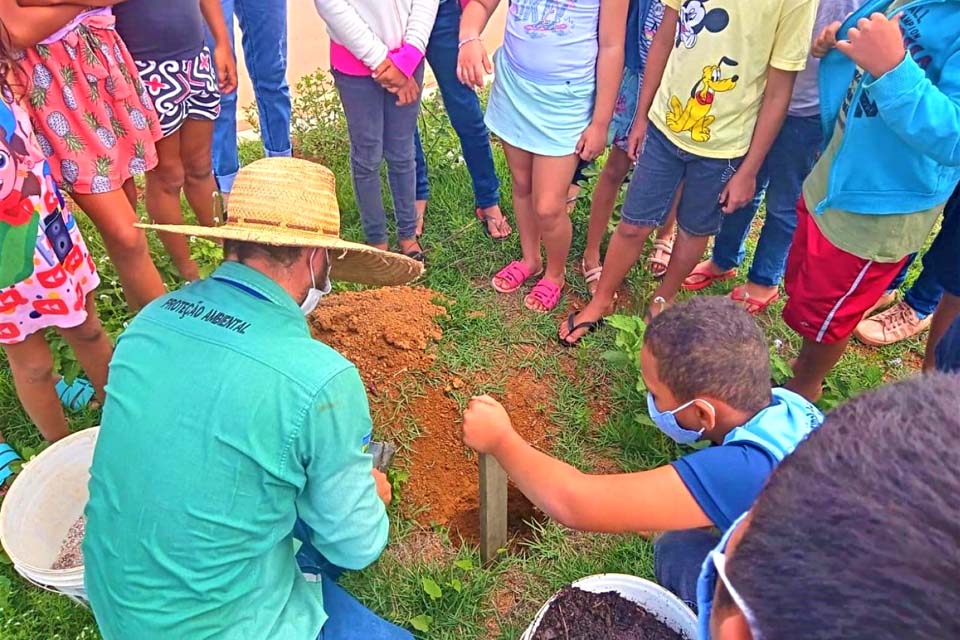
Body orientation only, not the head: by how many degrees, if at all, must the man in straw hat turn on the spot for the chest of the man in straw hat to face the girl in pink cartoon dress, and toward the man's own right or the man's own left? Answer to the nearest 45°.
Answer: approximately 90° to the man's own left

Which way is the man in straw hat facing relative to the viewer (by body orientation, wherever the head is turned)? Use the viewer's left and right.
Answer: facing away from the viewer and to the right of the viewer

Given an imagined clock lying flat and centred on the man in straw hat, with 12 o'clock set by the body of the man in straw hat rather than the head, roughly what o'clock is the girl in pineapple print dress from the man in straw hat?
The girl in pineapple print dress is roughly at 10 o'clock from the man in straw hat.

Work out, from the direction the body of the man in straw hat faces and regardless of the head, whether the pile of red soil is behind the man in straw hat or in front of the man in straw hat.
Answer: in front

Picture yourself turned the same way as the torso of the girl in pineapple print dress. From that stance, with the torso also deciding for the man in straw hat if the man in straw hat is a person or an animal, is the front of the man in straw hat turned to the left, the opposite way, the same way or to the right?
to the left

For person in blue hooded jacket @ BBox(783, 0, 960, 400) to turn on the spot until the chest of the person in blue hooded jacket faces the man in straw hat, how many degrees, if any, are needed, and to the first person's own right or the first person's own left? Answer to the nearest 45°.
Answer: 0° — they already face them

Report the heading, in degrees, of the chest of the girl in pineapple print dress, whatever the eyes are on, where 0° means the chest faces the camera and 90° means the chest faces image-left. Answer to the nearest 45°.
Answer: approximately 315°

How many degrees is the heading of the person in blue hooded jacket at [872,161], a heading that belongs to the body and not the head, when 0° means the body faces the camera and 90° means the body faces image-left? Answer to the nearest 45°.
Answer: approximately 45°

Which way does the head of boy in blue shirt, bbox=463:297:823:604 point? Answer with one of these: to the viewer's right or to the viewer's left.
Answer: to the viewer's left

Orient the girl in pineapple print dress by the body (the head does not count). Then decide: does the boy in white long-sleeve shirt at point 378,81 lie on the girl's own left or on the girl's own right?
on the girl's own left
